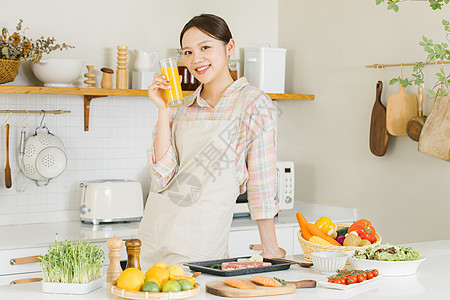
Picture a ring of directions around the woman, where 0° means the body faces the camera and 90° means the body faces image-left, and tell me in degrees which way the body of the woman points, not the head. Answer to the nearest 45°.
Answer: approximately 45°

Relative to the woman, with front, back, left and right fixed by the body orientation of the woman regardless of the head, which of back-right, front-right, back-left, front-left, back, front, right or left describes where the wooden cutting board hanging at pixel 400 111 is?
back

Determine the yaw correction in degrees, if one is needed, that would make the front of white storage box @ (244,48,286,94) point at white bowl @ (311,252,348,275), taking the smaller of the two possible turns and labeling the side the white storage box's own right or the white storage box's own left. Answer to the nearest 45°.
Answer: approximately 45° to the white storage box's own left

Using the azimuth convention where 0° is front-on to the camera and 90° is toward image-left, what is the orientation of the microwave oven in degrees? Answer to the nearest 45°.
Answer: approximately 0°

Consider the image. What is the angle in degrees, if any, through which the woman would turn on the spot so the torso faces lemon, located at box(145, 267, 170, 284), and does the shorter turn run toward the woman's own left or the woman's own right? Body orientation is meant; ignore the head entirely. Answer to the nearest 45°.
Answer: approximately 45° to the woman's own left

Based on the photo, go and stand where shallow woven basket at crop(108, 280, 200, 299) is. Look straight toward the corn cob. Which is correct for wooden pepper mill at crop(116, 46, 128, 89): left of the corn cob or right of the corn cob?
left

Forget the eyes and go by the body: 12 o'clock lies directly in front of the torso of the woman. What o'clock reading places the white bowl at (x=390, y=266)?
The white bowl is roughly at 9 o'clock from the woman.
